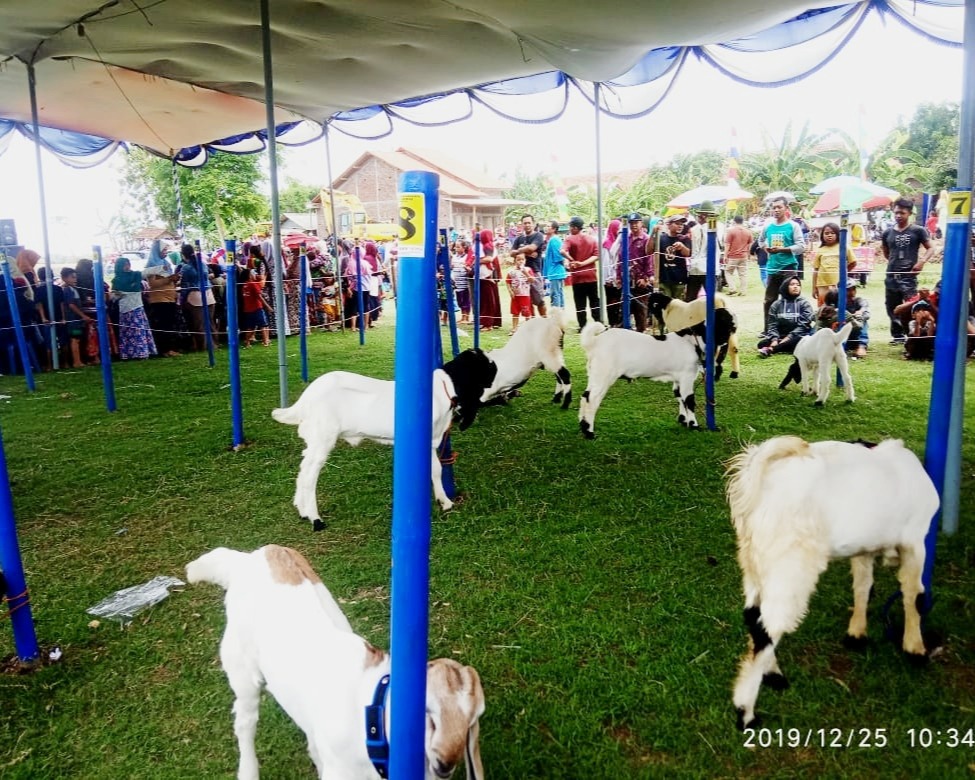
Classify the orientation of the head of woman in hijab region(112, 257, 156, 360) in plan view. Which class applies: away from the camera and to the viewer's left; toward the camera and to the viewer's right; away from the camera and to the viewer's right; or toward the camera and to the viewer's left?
toward the camera and to the viewer's right

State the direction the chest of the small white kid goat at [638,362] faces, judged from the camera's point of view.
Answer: to the viewer's right

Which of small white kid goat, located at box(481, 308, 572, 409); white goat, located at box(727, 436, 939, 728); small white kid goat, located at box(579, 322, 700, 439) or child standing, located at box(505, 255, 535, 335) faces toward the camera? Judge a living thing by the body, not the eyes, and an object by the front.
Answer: the child standing

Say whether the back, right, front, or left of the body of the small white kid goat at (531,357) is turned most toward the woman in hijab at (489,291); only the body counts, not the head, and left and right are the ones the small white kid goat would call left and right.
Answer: right

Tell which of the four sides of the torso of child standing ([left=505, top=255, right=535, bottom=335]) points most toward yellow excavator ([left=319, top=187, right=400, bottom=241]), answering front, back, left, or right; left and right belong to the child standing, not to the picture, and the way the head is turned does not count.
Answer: back

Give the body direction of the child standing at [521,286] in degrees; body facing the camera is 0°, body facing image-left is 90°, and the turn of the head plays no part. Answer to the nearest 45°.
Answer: approximately 0°

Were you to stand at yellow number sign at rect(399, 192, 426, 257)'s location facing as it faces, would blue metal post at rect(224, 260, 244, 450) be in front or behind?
behind

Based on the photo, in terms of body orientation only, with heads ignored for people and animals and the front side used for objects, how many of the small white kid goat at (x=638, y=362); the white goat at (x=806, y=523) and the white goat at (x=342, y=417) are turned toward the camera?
0

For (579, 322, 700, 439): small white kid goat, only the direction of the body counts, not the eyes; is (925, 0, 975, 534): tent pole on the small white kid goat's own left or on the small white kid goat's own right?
on the small white kid goat's own right

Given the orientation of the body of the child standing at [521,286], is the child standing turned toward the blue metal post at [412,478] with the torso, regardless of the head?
yes

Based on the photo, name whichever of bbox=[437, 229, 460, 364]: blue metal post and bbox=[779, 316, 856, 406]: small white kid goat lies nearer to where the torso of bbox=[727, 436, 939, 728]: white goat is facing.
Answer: the small white kid goat

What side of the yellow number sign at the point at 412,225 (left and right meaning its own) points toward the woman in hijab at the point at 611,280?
back

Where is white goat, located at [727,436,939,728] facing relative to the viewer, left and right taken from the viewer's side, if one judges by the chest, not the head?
facing away from the viewer and to the right of the viewer

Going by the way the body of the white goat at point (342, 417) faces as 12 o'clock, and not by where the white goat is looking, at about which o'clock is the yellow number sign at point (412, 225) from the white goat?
The yellow number sign is roughly at 3 o'clock from the white goat.

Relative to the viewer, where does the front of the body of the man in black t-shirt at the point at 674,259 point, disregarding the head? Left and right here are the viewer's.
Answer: facing the viewer

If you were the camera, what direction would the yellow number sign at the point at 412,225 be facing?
facing the viewer

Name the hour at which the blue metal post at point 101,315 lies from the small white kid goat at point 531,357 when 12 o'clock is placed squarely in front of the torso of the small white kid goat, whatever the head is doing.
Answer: The blue metal post is roughly at 12 o'clock from the small white kid goat.
